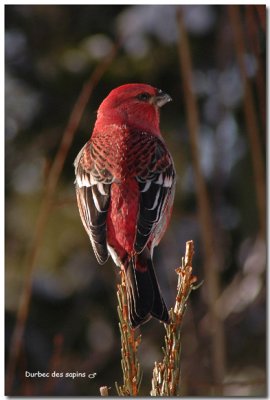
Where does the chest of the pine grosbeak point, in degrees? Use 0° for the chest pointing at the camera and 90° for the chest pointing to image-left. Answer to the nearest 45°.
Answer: approximately 180°
